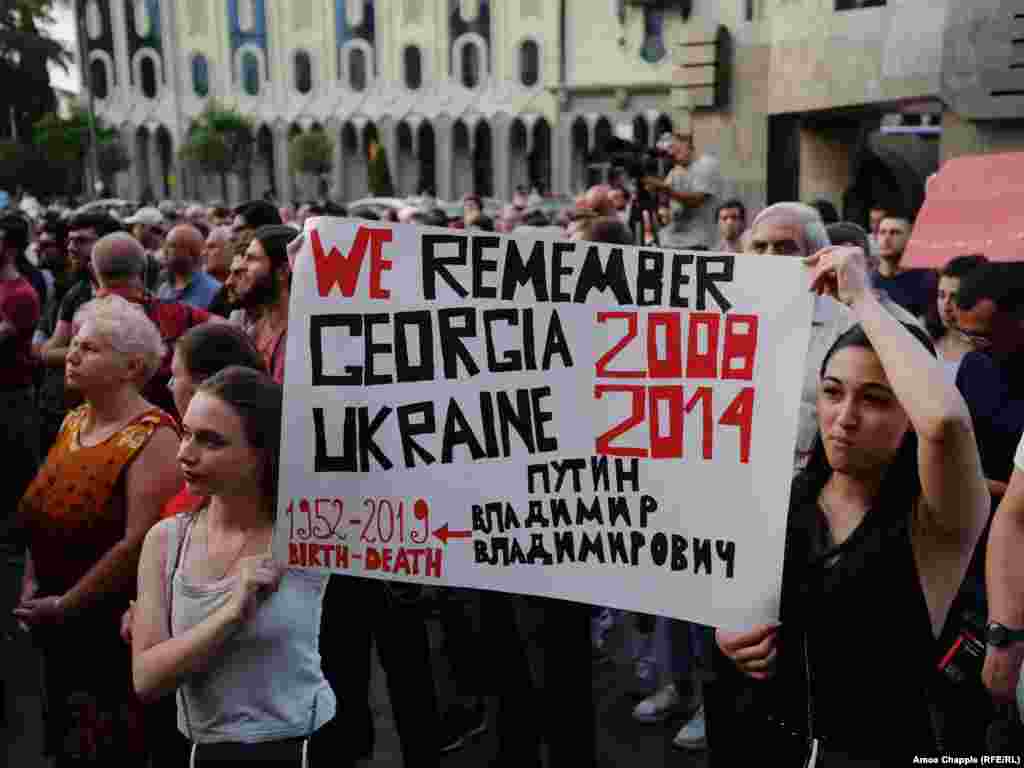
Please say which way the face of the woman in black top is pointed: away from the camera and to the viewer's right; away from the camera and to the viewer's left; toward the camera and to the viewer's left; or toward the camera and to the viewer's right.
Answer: toward the camera and to the viewer's left

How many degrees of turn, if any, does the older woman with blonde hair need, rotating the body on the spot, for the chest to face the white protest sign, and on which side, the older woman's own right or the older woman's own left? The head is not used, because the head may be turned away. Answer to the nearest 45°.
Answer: approximately 90° to the older woman's own left

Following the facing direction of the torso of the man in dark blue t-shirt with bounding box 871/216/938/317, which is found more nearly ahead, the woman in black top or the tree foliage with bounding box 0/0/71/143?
the woman in black top

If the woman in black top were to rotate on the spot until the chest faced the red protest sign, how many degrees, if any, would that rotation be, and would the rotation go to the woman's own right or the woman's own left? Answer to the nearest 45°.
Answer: approximately 135° to the woman's own right

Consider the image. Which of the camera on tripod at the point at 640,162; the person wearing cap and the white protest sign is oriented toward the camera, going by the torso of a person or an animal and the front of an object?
the white protest sign

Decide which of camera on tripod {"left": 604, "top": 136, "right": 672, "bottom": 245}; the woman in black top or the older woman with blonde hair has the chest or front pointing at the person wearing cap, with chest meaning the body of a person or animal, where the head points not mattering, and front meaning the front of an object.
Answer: the camera on tripod

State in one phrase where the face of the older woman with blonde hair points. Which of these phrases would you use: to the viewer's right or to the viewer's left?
to the viewer's left
